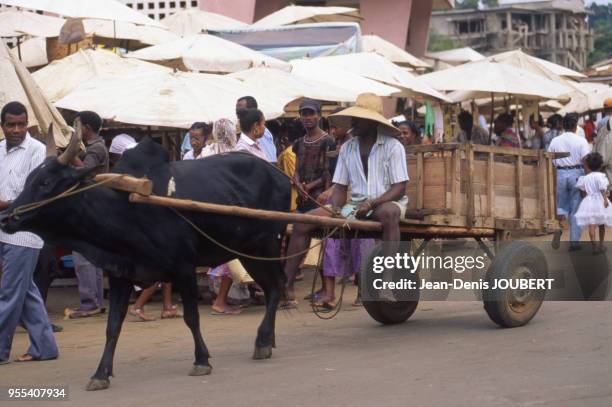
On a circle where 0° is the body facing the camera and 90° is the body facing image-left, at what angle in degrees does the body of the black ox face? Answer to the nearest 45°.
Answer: approximately 45°

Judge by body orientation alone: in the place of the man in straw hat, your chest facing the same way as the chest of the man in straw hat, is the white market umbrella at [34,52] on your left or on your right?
on your right

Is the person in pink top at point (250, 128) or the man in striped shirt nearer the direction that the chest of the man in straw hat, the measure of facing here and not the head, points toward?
the man in striped shirt

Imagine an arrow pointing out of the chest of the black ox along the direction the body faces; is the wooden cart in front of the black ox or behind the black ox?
behind

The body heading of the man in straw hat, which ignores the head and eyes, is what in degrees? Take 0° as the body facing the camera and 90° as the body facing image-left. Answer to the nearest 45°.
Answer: approximately 45°

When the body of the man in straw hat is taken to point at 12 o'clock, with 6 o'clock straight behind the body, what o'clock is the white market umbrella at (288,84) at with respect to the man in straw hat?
The white market umbrella is roughly at 4 o'clock from the man in straw hat.

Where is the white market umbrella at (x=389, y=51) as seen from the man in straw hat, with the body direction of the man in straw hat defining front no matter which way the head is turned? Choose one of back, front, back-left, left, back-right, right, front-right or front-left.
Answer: back-right

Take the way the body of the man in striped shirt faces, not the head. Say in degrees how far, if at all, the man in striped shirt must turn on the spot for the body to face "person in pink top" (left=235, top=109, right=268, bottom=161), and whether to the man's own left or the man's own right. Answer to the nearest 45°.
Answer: approximately 180°

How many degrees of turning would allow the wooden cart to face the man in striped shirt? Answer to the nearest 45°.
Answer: approximately 45° to its right
